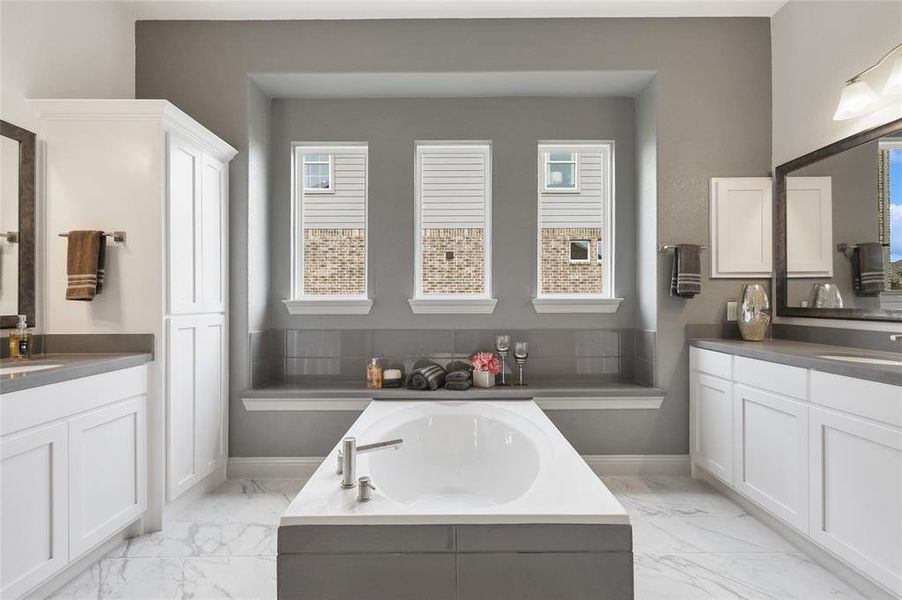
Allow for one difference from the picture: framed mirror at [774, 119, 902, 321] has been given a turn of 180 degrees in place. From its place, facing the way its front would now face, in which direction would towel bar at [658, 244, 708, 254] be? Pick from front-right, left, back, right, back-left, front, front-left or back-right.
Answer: back-left

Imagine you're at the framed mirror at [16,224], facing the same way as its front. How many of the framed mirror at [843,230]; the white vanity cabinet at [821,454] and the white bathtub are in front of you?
3

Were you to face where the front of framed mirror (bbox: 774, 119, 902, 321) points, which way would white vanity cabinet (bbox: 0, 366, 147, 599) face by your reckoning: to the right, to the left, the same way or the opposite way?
the opposite way

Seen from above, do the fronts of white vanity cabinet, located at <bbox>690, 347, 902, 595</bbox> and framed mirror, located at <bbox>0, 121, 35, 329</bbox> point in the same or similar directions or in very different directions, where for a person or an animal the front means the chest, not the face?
very different directions

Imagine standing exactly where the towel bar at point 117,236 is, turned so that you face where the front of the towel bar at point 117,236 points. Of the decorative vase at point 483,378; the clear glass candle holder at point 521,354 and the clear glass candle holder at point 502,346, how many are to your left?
3

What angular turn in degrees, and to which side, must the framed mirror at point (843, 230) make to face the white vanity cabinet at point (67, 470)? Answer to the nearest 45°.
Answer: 0° — it already faces it

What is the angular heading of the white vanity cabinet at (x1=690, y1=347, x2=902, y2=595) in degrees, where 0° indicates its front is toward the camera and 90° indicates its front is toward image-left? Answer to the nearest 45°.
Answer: approximately 45°

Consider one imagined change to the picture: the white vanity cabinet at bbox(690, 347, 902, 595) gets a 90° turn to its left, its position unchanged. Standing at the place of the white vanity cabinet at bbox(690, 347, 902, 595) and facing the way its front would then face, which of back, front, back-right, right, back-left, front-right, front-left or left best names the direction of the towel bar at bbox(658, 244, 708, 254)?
back

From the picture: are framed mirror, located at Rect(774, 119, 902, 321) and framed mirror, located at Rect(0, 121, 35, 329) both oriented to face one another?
yes

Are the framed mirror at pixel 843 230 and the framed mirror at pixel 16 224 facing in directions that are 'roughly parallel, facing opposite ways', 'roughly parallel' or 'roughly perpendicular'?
roughly parallel, facing opposite ways

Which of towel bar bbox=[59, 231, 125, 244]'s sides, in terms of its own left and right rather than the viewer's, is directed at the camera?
front

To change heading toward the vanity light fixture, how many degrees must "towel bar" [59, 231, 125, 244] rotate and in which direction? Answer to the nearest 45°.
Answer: approximately 45° to its left
